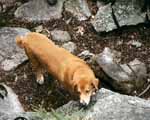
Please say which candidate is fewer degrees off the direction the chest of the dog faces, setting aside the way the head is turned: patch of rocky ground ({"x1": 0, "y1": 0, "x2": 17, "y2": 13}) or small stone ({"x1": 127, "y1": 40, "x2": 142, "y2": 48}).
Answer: the small stone

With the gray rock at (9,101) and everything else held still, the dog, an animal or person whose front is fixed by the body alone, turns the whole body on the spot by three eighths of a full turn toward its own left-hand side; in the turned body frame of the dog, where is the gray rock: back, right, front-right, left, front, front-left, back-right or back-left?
left

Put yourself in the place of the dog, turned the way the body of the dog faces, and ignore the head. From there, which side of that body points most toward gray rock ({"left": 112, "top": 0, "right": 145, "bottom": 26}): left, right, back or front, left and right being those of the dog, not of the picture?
left

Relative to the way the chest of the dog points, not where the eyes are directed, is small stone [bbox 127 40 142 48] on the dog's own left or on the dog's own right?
on the dog's own left

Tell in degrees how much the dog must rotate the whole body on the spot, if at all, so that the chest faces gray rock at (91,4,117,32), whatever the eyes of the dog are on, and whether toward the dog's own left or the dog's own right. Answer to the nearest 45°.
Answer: approximately 90° to the dog's own left

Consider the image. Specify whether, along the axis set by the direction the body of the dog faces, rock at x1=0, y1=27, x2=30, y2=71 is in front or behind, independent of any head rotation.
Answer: behind

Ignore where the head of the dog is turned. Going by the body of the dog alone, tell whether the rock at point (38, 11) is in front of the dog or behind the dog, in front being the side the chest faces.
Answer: behind

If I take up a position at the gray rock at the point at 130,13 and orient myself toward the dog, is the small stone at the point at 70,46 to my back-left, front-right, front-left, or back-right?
front-right

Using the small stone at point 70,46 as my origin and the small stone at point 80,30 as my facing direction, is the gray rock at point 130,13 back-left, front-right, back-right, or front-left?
front-right

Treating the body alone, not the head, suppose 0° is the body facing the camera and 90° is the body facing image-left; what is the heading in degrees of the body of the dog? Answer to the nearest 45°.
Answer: approximately 315°
